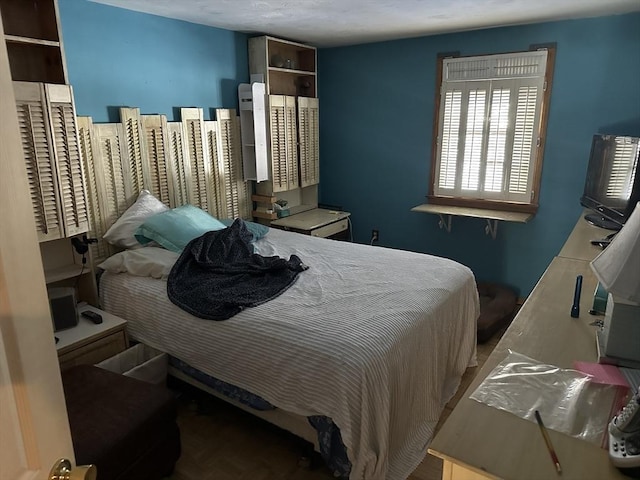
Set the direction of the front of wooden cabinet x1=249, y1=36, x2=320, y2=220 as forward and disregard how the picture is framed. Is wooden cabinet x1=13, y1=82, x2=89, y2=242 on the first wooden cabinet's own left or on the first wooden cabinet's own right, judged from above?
on the first wooden cabinet's own right

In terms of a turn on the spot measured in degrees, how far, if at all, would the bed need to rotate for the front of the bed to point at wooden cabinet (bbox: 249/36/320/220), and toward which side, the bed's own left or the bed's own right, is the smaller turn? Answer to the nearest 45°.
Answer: approximately 135° to the bed's own left

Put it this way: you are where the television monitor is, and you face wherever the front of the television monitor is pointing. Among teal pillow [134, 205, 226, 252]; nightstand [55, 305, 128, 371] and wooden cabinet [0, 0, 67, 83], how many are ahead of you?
3

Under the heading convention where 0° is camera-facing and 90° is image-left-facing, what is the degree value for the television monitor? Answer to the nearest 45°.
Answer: approximately 45°

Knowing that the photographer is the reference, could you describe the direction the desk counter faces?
facing to the left of the viewer

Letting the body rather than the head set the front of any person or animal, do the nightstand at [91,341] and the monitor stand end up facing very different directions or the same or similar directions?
very different directions

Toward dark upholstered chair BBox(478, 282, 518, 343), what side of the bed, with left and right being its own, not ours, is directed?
left

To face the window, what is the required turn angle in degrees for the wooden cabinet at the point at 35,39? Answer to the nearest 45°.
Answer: approximately 90° to its left
